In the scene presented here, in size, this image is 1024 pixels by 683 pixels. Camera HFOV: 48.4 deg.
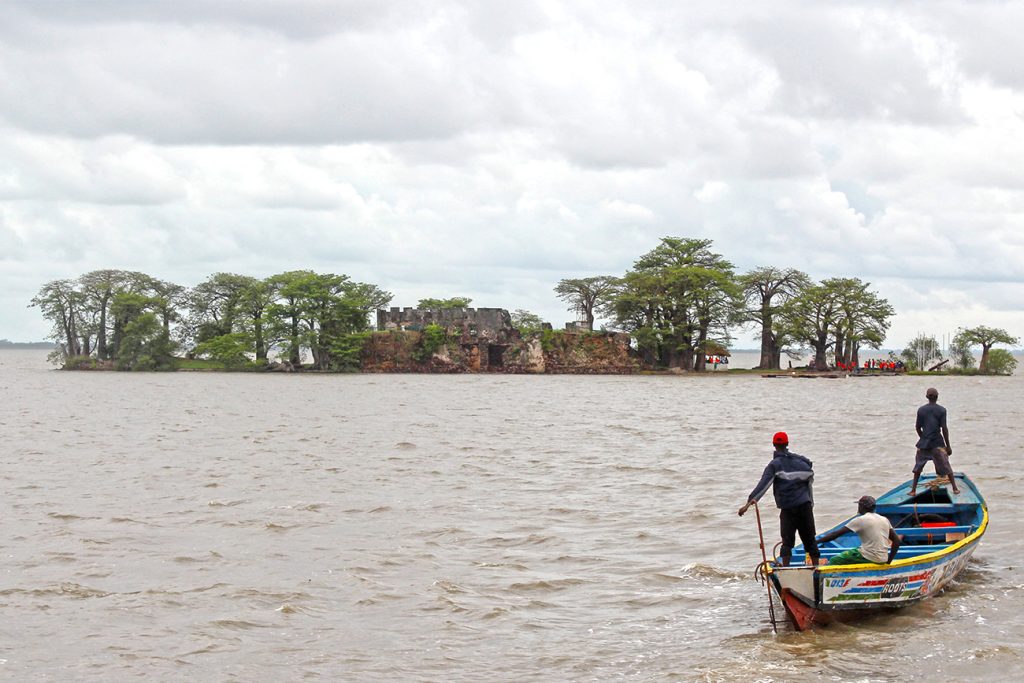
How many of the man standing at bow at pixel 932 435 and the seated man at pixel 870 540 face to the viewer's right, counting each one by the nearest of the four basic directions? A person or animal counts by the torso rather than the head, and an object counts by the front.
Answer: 0

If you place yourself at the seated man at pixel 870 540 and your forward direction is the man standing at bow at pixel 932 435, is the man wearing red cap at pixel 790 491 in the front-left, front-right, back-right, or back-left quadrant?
back-left

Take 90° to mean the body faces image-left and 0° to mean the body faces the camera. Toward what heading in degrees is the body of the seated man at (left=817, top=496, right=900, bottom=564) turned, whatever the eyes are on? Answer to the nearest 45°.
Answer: approximately 135°

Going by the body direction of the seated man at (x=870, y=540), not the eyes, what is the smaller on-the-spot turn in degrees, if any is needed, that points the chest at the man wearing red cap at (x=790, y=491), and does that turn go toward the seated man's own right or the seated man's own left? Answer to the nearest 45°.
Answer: approximately 45° to the seated man's own left
